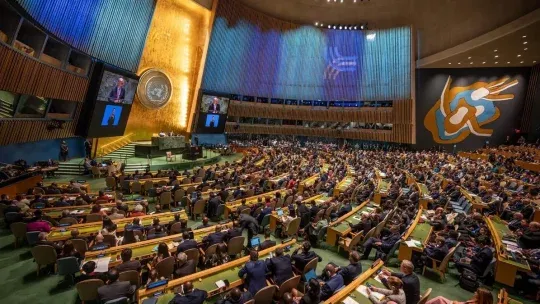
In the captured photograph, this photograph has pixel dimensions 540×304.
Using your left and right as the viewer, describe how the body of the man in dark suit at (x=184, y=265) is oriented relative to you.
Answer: facing away from the viewer and to the left of the viewer

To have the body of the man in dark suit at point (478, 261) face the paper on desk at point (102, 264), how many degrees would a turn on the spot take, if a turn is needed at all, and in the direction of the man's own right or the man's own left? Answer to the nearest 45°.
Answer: approximately 45° to the man's own left

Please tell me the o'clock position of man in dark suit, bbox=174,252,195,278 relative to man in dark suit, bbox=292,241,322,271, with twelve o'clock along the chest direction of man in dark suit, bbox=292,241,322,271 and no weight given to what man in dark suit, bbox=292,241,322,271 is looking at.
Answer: man in dark suit, bbox=174,252,195,278 is roughly at 10 o'clock from man in dark suit, bbox=292,241,322,271.

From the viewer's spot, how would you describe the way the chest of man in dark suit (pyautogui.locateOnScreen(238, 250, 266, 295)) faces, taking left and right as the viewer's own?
facing away from the viewer and to the left of the viewer

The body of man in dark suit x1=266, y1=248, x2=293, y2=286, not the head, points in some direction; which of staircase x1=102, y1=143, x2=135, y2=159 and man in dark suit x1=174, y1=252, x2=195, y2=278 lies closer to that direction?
the staircase

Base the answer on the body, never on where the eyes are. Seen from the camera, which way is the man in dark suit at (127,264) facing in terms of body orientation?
away from the camera

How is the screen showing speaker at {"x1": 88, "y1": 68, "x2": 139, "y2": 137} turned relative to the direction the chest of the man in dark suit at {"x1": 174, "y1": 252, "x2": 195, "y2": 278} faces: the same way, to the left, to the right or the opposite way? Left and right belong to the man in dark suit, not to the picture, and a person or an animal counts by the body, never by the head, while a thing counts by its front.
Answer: the opposite way

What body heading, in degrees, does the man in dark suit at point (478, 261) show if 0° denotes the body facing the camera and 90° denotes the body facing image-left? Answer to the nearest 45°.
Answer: approximately 90°
